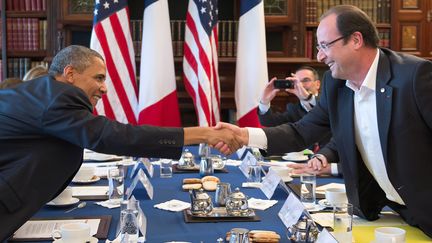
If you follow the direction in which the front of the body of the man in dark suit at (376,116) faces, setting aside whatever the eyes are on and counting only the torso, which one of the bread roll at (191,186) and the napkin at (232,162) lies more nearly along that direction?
the bread roll

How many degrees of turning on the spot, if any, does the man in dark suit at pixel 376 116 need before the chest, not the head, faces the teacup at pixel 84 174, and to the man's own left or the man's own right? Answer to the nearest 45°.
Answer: approximately 45° to the man's own right

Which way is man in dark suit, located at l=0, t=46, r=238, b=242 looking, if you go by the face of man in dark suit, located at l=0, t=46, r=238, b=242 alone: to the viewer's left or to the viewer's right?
to the viewer's right

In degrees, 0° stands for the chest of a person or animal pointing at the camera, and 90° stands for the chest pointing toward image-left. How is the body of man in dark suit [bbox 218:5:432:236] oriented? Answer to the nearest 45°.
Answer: approximately 45°

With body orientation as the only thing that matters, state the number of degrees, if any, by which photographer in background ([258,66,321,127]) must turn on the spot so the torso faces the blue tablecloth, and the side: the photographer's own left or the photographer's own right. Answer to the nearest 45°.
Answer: approximately 45° to the photographer's own left

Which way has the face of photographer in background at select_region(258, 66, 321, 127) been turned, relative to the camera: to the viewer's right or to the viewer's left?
to the viewer's left

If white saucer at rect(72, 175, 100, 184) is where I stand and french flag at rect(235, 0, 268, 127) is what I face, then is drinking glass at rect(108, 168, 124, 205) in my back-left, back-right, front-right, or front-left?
back-right

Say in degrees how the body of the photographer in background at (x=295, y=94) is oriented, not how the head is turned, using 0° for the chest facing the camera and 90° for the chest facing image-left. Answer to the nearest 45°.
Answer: approximately 45°
